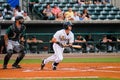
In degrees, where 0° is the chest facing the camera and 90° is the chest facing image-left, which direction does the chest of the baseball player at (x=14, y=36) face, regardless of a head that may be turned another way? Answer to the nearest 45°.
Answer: approximately 315°

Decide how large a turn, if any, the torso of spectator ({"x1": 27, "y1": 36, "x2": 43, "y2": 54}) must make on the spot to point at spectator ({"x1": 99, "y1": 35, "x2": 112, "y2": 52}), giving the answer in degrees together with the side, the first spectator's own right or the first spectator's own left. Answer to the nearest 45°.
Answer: approximately 90° to the first spectator's own left
